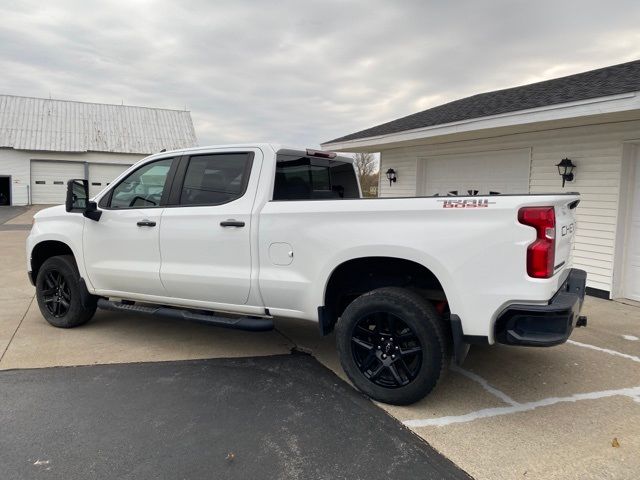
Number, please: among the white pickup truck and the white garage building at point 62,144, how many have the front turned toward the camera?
1

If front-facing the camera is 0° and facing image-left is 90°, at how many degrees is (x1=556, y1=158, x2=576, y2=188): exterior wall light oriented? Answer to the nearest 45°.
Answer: approximately 45°

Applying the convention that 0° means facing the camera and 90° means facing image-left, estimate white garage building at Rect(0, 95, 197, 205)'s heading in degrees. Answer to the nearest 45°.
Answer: approximately 0°

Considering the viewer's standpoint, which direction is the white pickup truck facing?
facing away from the viewer and to the left of the viewer

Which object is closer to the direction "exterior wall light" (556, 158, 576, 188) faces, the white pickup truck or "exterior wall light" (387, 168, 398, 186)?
the white pickup truck

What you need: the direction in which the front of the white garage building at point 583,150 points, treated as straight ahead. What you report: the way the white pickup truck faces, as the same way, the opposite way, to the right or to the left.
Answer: to the right

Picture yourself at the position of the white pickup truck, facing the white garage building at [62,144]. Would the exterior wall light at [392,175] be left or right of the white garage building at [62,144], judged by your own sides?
right

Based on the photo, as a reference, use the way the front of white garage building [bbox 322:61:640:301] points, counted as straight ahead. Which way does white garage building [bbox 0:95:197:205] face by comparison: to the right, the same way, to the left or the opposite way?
to the left

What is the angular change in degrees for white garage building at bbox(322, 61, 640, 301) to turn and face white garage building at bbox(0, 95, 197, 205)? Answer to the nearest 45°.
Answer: approximately 90° to its right

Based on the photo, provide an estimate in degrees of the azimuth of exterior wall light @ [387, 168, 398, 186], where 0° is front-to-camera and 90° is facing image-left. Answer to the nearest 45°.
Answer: approximately 45°

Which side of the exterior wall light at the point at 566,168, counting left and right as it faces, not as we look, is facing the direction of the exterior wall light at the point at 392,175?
right

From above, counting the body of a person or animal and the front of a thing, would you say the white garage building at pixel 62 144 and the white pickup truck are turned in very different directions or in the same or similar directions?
very different directions

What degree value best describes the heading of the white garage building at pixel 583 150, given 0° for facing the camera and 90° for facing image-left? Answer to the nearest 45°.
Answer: approximately 45°
